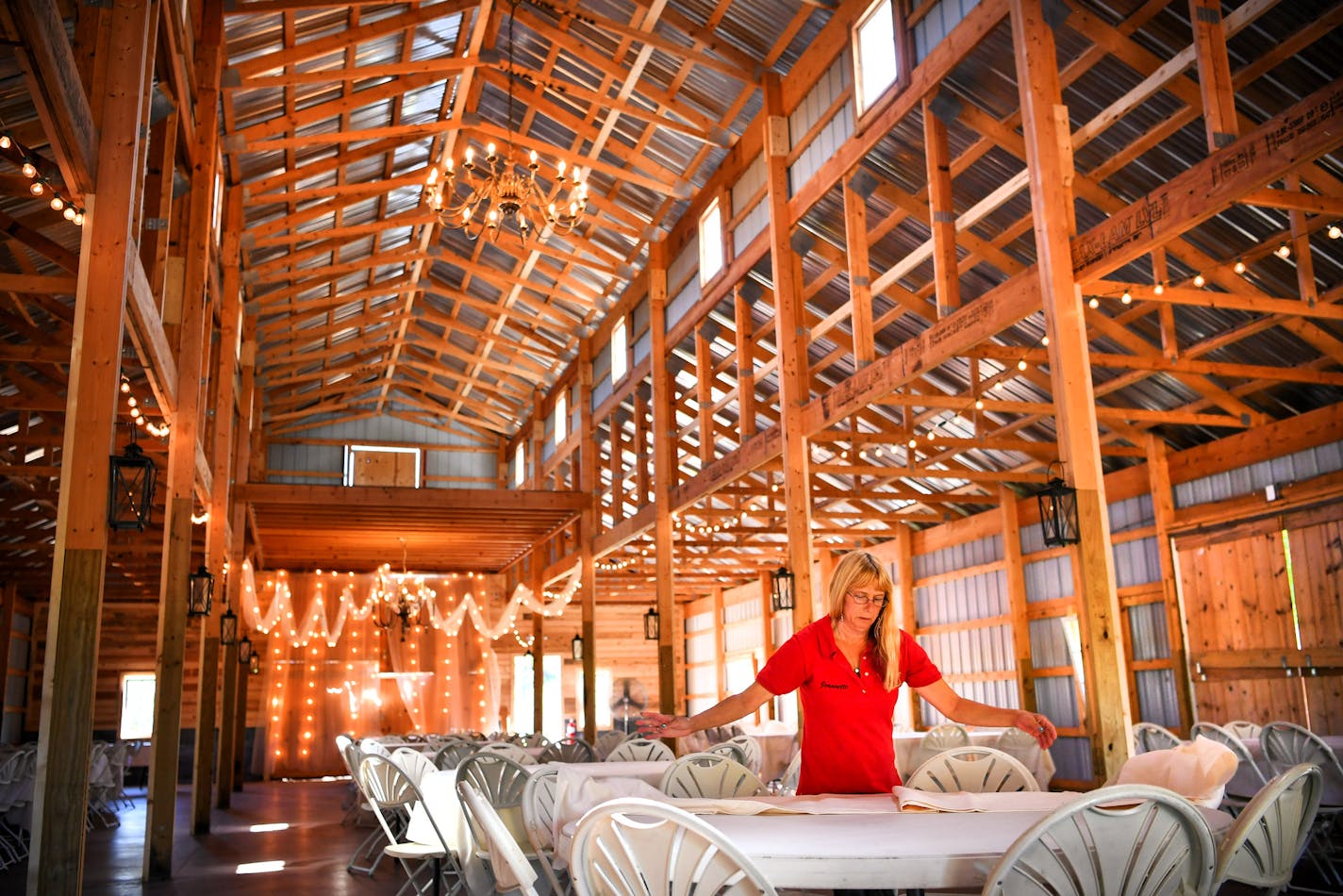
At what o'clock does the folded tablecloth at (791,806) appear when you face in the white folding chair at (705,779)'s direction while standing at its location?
The folded tablecloth is roughly at 12 o'clock from the white folding chair.

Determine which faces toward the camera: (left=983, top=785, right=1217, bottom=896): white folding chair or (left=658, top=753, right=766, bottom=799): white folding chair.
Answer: (left=658, top=753, right=766, bottom=799): white folding chair

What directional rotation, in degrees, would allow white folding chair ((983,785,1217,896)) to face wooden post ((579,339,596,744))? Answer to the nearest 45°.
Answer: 0° — it already faces it

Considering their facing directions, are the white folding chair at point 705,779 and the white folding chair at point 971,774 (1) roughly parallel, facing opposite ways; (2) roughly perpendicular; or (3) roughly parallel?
roughly parallel

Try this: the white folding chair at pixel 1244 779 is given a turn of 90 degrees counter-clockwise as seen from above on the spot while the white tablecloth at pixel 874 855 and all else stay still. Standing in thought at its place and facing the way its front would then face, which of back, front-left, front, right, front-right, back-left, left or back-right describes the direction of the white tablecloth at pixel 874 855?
front-right

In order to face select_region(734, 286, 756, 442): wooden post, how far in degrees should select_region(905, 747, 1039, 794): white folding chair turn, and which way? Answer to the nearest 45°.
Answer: approximately 180°

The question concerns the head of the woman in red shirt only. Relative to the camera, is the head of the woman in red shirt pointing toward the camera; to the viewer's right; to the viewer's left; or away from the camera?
toward the camera

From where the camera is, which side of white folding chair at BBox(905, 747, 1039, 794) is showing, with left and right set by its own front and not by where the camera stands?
front

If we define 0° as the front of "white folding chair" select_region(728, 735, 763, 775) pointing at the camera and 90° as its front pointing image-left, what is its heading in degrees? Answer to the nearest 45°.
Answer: approximately 45°

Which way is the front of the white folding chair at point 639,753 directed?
toward the camera

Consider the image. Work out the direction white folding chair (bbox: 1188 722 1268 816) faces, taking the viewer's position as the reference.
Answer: facing the viewer and to the left of the viewer

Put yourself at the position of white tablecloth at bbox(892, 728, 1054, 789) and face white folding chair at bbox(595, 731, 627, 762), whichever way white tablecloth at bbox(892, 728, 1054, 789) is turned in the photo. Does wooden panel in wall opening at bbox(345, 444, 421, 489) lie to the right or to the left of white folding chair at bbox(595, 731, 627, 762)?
right

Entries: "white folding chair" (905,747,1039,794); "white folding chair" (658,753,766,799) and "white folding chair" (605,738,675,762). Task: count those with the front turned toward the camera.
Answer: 3

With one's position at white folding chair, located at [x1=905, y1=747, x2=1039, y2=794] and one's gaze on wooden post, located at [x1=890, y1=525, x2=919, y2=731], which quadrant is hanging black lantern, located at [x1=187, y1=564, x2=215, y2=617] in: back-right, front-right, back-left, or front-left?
front-left
